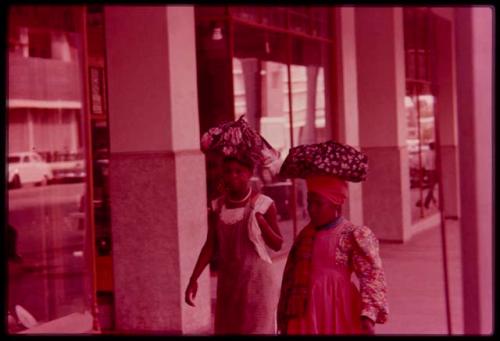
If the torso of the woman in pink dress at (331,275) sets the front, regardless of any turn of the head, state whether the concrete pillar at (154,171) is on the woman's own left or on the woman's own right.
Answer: on the woman's own right

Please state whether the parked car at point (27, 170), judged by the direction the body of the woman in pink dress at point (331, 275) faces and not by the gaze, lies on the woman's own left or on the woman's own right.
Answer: on the woman's own right

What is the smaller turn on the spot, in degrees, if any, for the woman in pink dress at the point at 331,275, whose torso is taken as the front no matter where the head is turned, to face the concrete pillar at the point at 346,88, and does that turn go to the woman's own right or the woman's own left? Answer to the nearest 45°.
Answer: approximately 135° to the woman's own right

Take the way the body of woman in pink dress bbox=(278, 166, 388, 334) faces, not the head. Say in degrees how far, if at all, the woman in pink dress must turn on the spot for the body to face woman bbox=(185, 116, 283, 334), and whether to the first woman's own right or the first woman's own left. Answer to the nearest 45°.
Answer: approximately 90° to the first woman's own right

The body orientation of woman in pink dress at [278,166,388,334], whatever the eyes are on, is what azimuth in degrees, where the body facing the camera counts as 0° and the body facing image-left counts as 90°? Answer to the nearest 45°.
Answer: approximately 45°

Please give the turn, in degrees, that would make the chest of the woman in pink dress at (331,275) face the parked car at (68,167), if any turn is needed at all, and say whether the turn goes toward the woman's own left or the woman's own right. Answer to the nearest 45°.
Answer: approximately 90° to the woman's own right

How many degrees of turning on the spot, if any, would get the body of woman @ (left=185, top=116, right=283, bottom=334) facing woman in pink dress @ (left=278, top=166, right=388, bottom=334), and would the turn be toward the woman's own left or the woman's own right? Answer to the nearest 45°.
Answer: approximately 90° to the woman's own left

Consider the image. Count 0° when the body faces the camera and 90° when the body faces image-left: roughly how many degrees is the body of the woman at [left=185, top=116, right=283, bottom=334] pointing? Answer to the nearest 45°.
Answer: approximately 45°

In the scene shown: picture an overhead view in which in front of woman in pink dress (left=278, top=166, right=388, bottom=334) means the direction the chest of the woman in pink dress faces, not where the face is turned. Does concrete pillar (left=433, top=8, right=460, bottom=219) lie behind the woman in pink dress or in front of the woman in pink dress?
behind
